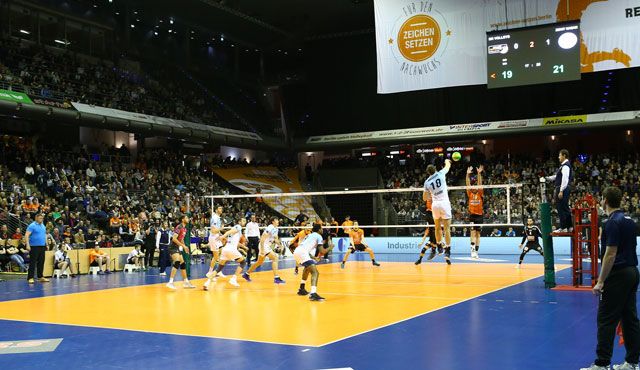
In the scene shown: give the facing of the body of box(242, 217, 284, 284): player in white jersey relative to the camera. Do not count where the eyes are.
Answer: to the viewer's right

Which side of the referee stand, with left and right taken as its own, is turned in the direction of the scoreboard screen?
right

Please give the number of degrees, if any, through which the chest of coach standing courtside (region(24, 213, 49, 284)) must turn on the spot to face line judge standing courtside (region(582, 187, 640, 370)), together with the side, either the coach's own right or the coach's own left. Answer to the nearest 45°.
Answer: approximately 45° to the coach's own right

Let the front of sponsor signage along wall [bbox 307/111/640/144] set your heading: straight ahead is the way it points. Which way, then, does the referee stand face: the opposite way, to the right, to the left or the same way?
to the right

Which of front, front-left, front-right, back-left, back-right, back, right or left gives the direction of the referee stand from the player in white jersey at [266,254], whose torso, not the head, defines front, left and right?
front-right

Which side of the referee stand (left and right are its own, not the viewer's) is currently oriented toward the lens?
left

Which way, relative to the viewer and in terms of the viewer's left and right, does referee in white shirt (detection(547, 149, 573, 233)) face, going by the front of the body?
facing to the left of the viewer

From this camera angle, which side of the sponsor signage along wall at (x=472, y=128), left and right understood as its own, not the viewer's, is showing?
front

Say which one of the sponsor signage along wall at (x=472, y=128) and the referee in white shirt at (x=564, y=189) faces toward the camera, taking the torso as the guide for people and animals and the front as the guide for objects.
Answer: the sponsor signage along wall

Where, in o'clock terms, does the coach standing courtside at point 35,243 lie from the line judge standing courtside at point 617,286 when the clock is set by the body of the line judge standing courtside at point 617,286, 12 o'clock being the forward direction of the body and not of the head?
the coach standing courtside at point 35,243 is roughly at 11 o'clock from the line judge standing courtside at point 617,286.

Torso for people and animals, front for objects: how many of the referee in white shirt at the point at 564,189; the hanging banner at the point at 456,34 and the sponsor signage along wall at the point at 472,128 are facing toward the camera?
2

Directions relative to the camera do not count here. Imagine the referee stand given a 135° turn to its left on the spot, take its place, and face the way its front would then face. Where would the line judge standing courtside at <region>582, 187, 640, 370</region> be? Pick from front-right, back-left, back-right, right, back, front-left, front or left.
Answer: front-right

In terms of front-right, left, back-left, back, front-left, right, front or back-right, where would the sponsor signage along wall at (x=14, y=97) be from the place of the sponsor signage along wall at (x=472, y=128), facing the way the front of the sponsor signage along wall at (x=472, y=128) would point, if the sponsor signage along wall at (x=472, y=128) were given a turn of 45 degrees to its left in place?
right

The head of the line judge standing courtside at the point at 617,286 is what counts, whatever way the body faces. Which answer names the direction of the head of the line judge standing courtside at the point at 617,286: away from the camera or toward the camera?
away from the camera

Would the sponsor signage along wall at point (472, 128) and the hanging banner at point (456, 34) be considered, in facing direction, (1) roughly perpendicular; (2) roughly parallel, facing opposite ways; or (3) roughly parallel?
roughly parallel

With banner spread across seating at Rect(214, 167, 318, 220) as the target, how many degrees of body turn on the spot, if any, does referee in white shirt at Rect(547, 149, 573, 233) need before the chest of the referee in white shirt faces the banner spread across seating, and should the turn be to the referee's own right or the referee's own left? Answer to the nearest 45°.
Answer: approximately 45° to the referee's own right

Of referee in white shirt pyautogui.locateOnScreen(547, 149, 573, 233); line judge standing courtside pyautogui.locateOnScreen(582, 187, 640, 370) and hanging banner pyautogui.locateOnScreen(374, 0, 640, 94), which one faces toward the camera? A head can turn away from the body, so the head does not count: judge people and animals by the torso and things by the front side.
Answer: the hanging banner

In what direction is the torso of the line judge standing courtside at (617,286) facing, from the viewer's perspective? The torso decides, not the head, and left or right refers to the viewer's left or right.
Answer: facing away from the viewer and to the left of the viewer
